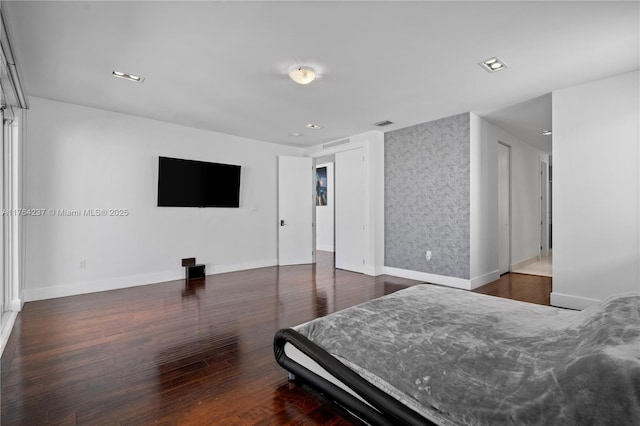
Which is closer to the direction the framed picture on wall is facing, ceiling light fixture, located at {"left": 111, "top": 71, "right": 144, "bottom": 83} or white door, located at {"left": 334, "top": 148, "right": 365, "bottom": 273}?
the ceiling light fixture

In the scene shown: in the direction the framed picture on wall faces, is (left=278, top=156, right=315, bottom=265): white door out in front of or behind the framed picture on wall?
in front

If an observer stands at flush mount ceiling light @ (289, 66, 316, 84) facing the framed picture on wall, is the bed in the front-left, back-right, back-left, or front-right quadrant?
back-right

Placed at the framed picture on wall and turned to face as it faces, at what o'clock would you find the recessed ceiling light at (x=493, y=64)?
The recessed ceiling light is roughly at 10 o'clock from the framed picture on wall.

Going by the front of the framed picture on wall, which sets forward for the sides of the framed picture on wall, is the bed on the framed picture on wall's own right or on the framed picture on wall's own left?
on the framed picture on wall's own left

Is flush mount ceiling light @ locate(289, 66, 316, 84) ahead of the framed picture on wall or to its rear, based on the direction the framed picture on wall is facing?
ahead

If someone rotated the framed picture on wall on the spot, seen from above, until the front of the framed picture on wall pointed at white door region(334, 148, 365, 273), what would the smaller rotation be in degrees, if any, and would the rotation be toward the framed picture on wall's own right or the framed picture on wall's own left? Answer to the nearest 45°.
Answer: approximately 45° to the framed picture on wall's own left

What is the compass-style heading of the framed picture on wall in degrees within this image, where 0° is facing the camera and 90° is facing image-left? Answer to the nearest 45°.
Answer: approximately 45°

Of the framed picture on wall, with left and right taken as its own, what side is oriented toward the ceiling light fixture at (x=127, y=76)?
front
